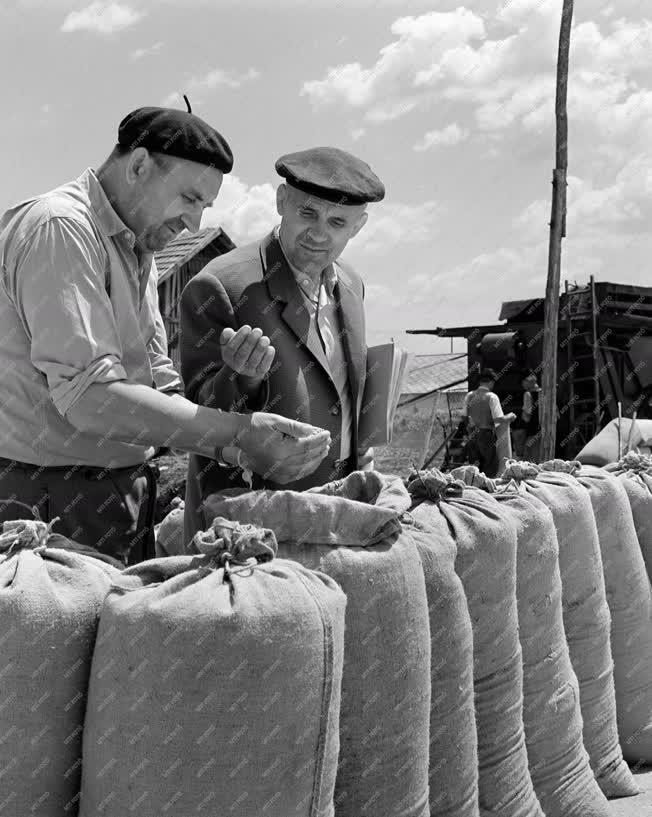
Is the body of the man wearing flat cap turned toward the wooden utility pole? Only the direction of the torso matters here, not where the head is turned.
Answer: no

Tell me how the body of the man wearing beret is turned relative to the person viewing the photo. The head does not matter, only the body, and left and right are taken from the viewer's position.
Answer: facing to the right of the viewer

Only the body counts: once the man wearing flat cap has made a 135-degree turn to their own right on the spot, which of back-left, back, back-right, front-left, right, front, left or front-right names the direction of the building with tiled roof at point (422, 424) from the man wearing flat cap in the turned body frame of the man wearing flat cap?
right

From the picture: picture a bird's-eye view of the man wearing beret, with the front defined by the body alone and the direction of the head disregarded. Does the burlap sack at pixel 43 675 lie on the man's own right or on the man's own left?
on the man's own right

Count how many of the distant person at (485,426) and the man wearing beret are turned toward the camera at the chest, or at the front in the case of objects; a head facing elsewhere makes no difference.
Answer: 0

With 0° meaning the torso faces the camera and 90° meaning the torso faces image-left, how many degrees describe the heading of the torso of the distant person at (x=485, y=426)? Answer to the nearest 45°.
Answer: approximately 225°

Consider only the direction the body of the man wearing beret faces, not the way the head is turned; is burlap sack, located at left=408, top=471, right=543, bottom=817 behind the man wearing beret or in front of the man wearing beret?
in front

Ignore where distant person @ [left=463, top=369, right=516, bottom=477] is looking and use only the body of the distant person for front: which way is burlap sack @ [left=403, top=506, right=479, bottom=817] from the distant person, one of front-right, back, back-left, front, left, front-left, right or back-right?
back-right

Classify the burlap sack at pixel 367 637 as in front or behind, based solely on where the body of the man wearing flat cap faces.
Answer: in front

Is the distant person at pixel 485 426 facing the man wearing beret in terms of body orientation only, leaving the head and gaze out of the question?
no
